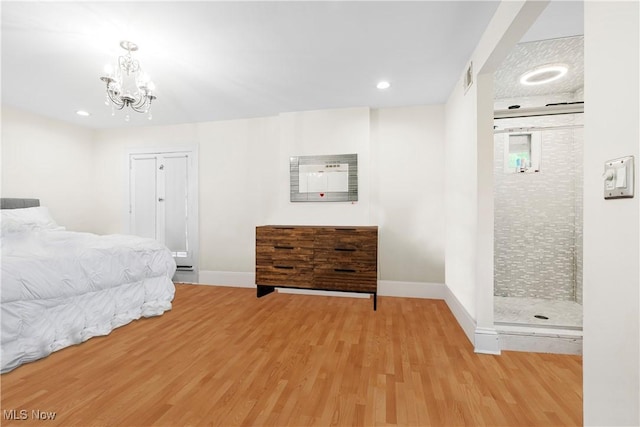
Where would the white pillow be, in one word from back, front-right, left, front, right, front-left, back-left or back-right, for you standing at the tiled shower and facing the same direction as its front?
front-right

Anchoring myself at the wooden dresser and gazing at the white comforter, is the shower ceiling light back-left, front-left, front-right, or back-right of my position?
back-left

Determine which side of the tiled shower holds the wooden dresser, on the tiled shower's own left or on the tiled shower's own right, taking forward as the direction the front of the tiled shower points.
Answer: on the tiled shower's own right

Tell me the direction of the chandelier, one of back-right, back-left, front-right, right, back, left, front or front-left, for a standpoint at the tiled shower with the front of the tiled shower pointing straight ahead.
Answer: front-right
